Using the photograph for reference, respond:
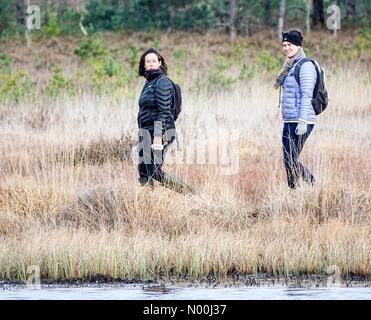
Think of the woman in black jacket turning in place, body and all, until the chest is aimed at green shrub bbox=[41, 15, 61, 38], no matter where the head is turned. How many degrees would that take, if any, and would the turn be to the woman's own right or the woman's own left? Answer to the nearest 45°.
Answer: approximately 135° to the woman's own right

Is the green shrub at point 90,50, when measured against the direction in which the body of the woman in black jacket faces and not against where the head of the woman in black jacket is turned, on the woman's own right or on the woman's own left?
on the woman's own right

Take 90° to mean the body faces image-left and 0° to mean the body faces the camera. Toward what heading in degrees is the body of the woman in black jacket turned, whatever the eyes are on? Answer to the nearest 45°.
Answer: approximately 45°

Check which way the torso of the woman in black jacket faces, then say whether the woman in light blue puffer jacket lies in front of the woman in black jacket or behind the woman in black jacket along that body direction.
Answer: behind

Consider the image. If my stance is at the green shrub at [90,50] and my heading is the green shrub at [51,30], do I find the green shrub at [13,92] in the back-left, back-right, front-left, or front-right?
back-left

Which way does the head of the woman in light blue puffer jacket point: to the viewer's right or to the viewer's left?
to the viewer's left

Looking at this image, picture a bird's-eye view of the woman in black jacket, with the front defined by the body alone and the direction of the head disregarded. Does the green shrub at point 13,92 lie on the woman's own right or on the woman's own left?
on the woman's own right
